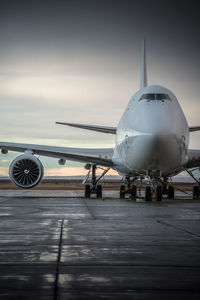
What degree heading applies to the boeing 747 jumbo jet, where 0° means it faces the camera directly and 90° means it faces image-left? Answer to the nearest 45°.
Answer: approximately 0°
